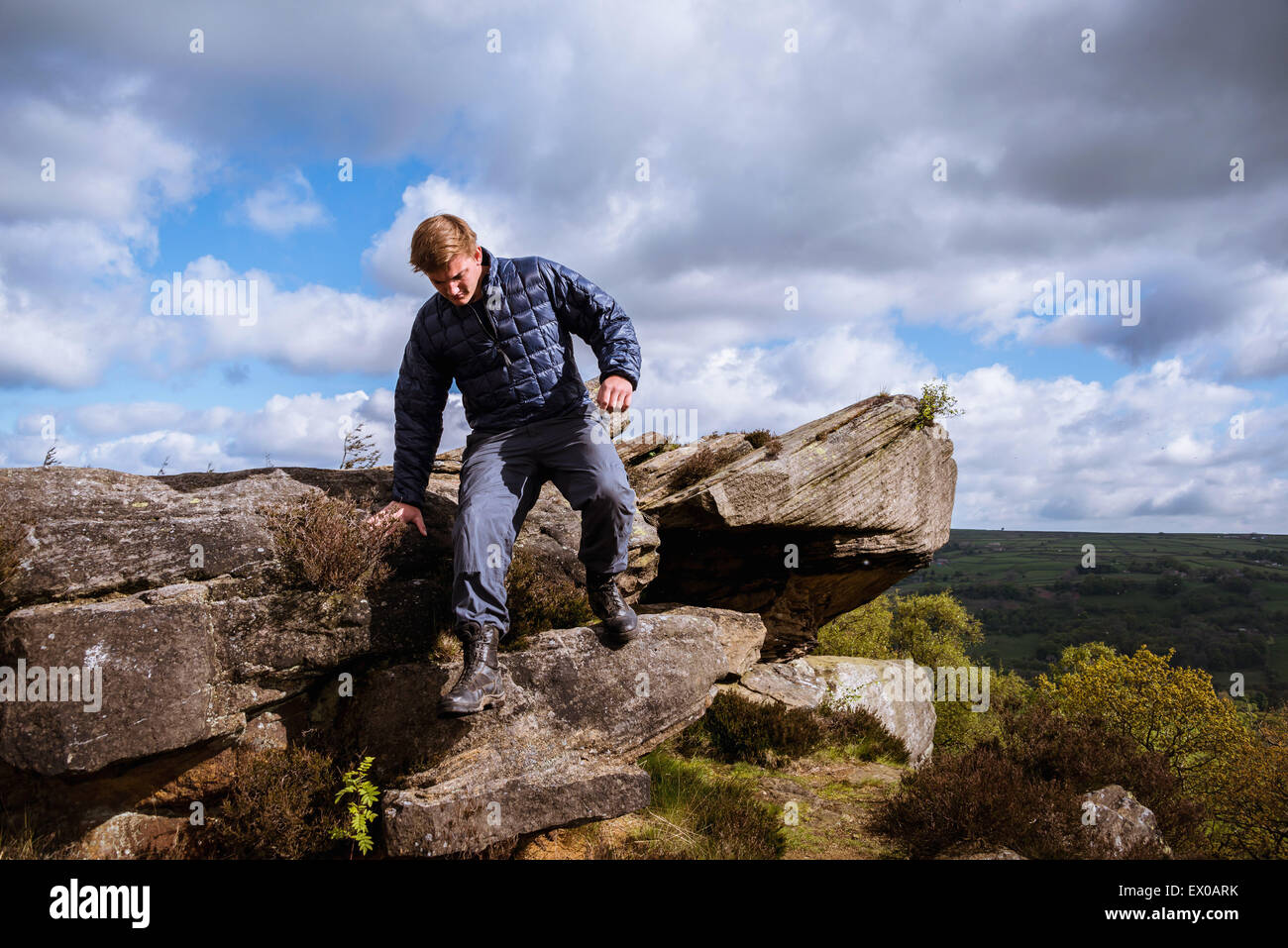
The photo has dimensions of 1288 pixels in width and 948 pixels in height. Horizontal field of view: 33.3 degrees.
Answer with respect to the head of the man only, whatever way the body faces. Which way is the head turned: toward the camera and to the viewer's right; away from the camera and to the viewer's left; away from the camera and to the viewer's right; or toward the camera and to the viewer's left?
toward the camera and to the viewer's left

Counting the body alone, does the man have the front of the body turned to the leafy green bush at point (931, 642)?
no

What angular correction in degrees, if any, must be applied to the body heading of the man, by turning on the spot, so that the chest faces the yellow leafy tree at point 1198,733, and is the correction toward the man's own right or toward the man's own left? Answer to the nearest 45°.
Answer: approximately 135° to the man's own left

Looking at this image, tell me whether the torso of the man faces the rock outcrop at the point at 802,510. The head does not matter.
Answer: no

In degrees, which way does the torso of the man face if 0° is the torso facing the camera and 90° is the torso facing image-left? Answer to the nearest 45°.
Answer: approximately 0°
